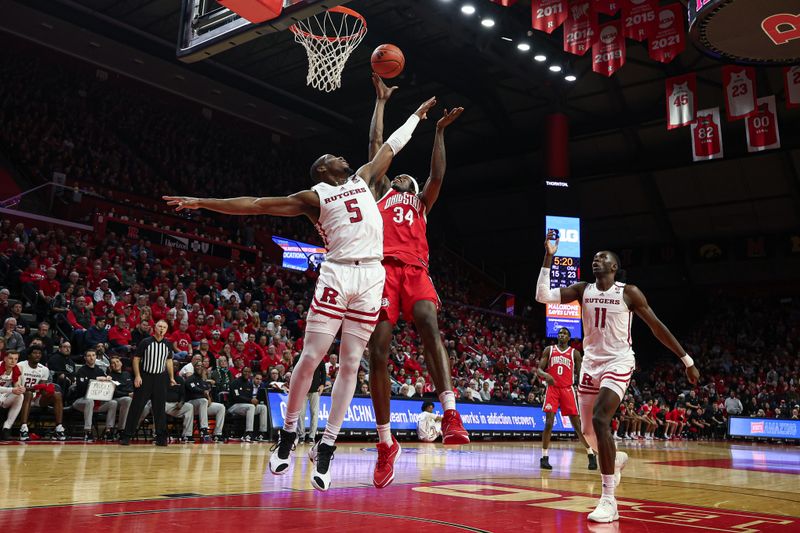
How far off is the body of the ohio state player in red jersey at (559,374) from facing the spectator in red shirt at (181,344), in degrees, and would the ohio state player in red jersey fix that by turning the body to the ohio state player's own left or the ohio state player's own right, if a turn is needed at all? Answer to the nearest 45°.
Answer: approximately 90° to the ohio state player's own right

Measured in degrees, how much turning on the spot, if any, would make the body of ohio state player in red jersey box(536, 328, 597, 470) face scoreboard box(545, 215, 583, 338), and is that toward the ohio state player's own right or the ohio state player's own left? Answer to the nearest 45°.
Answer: approximately 180°

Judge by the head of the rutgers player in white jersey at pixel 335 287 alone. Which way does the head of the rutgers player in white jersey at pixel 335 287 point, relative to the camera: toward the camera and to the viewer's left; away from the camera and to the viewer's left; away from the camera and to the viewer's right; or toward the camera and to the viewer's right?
toward the camera and to the viewer's right

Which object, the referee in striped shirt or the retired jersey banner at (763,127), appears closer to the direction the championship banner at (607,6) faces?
the referee in striped shirt

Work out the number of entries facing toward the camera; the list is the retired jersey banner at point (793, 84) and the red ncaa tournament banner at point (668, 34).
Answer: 2

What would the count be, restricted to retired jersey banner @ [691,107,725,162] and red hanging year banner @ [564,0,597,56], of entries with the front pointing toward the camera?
2

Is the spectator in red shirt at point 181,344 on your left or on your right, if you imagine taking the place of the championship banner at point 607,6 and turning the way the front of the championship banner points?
on your right

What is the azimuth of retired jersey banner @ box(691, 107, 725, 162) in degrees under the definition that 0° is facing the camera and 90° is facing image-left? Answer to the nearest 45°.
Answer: approximately 0°

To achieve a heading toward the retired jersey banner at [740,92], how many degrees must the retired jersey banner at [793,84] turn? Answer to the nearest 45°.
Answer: approximately 90° to its right

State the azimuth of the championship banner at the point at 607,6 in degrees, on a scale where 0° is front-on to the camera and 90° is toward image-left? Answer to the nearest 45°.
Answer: approximately 0°
